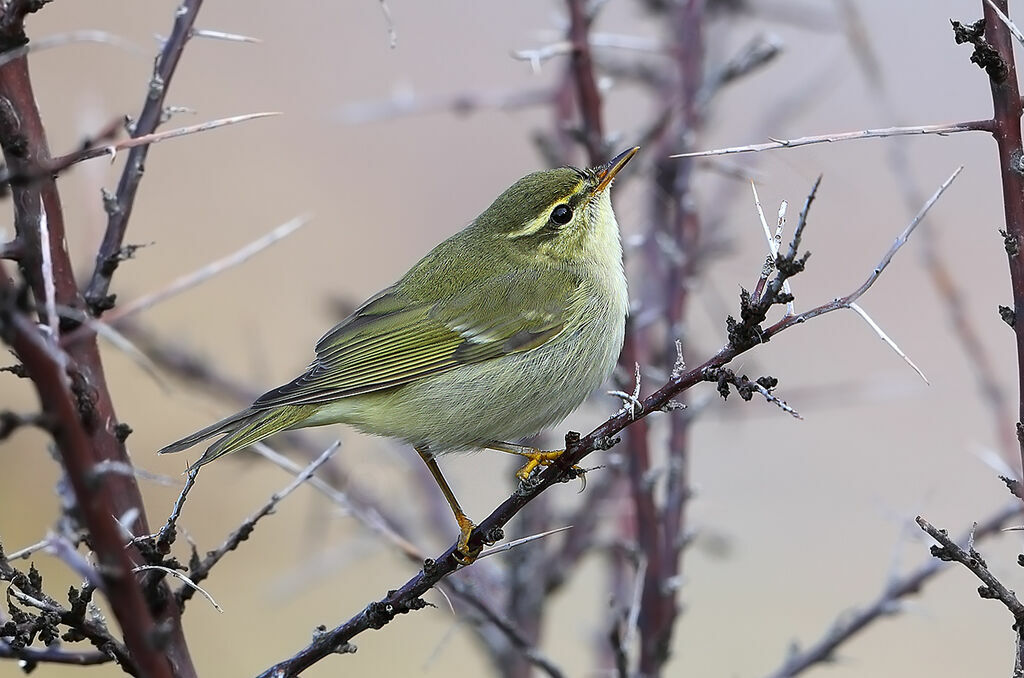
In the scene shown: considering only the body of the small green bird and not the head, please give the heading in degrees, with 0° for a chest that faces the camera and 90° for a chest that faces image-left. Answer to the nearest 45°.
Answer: approximately 270°

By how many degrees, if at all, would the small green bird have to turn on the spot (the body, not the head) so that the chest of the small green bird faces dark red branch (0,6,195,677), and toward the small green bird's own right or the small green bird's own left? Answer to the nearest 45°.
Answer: approximately 135° to the small green bird's own right

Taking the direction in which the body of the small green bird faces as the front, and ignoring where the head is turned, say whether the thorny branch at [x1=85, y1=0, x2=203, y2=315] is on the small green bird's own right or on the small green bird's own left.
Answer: on the small green bird's own right
